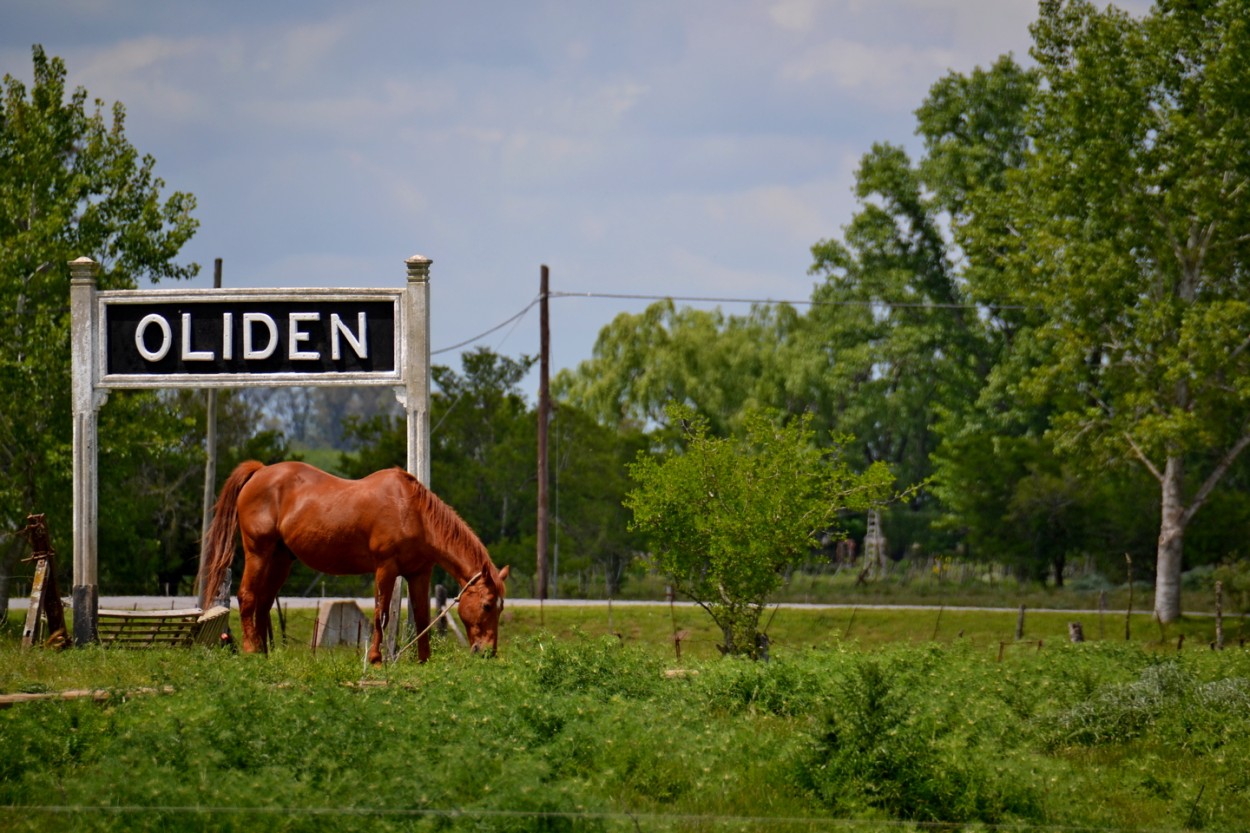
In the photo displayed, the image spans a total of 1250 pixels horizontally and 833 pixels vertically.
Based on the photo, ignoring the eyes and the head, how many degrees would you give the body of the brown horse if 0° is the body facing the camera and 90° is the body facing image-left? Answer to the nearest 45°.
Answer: approximately 270°

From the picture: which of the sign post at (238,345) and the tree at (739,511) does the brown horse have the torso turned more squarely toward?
the tree

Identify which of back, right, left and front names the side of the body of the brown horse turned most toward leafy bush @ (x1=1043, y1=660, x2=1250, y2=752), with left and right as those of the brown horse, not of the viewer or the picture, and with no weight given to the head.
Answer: front

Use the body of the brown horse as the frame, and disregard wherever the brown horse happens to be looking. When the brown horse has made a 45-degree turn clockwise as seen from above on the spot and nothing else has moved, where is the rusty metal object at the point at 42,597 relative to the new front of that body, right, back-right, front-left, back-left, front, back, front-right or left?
back

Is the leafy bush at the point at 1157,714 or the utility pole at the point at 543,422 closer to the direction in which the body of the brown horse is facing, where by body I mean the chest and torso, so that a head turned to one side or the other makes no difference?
the leafy bush

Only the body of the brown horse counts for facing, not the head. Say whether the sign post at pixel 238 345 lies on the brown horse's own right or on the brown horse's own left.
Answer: on the brown horse's own left

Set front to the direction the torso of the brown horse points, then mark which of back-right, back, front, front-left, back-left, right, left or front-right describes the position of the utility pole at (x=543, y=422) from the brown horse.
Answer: left

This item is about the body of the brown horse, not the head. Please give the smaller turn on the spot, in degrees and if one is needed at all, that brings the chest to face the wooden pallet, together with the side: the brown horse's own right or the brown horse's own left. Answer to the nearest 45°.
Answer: approximately 135° to the brown horse's own left
